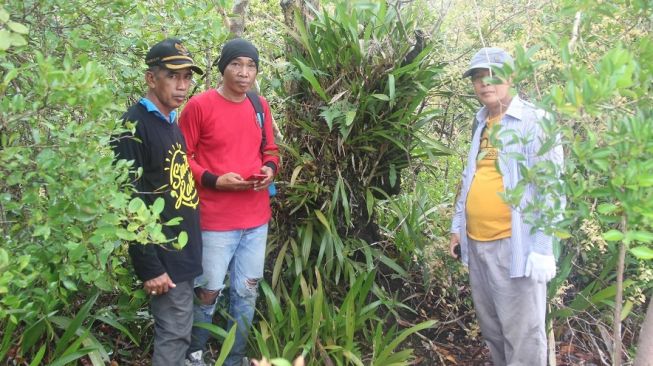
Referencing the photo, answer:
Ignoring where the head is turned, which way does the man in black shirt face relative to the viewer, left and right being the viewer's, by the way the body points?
facing the viewer and to the right of the viewer

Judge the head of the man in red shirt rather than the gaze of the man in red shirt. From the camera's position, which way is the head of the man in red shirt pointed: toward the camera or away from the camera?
toward the camera
